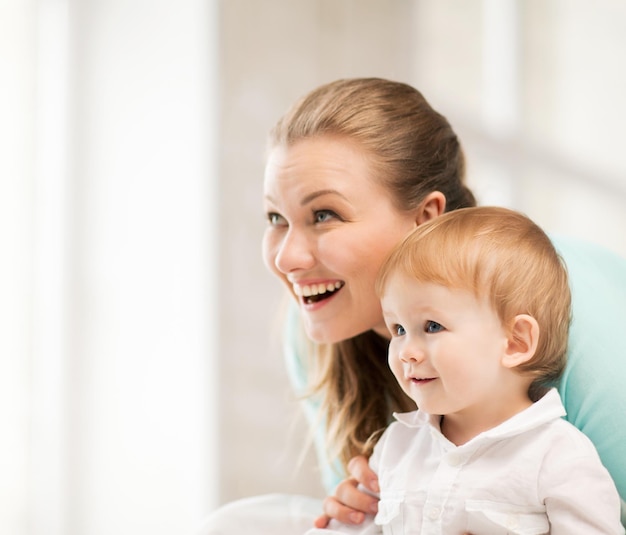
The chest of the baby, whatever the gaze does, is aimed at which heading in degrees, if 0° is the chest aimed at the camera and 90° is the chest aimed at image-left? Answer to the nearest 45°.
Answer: approximately 45°

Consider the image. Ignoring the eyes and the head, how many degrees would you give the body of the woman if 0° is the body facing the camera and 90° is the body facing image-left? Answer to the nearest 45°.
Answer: approximately 45°
